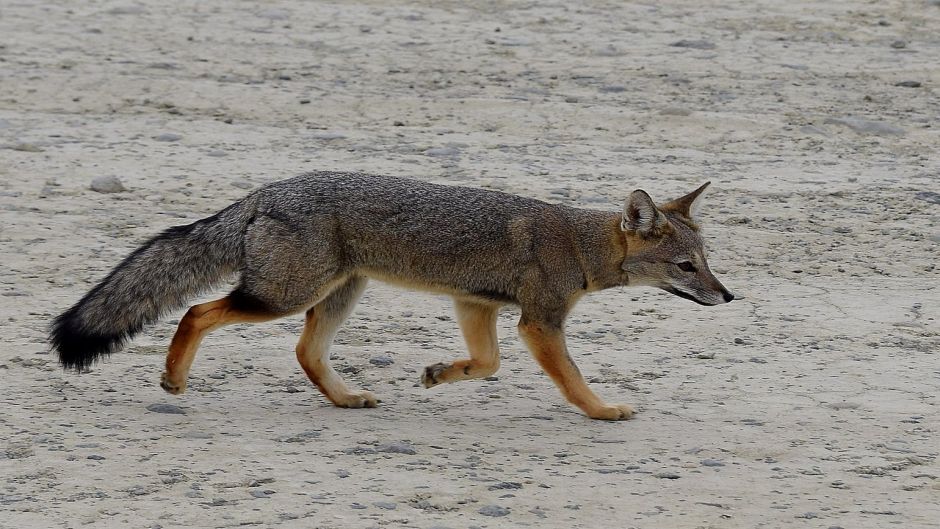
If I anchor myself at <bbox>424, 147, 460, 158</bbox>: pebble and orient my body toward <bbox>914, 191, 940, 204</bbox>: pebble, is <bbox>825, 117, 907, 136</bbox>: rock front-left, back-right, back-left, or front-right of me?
front-left

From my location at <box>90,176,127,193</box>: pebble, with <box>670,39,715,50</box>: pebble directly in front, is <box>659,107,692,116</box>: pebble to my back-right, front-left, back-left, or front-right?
front-right

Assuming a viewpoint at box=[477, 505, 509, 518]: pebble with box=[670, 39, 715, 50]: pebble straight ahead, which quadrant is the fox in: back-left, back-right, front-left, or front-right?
front-left

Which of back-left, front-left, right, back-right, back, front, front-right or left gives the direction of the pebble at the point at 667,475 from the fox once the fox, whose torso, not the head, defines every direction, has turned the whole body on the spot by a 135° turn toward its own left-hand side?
back

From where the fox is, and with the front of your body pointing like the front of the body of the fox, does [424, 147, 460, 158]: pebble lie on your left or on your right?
on your left

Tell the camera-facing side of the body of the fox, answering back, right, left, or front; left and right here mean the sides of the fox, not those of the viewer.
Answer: right

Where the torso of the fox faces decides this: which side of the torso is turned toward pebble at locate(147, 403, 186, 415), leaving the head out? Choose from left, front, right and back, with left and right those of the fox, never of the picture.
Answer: back

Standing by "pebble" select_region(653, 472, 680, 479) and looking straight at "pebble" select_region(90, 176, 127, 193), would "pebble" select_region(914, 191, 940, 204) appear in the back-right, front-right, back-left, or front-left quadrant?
front-right

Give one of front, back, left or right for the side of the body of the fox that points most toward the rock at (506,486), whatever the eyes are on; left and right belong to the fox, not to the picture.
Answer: right

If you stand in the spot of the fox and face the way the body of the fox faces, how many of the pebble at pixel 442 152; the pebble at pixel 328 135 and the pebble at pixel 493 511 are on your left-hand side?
2

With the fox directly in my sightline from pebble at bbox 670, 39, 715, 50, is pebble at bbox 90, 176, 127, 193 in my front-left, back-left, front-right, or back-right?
front-right

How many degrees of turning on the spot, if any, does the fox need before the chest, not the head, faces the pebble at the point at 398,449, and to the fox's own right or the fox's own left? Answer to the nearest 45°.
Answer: approximately 90° to the fox's own right

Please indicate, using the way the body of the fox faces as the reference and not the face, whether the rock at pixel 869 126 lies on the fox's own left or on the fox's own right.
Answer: on the fox's own left

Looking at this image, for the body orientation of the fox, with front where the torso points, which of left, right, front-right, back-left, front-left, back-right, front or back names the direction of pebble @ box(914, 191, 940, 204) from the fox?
front-left

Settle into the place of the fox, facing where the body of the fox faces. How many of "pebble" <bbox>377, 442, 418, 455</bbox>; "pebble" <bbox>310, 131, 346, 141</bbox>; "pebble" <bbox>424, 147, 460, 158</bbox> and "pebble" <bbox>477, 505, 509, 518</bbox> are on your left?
2
